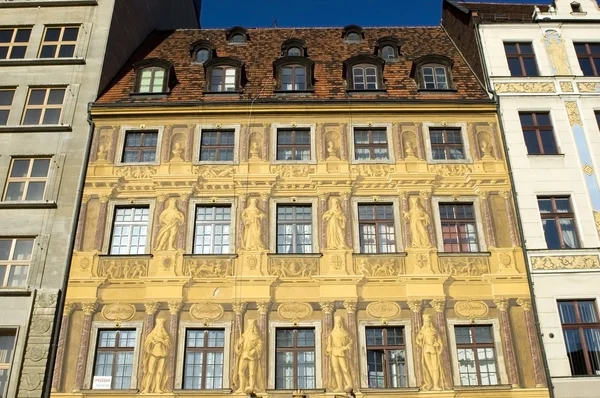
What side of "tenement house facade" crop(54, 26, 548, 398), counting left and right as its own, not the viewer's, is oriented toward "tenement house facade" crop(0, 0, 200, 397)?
right

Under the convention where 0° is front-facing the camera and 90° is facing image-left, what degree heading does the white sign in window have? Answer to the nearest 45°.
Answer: approximately 0°

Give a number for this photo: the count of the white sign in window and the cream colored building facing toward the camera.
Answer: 2

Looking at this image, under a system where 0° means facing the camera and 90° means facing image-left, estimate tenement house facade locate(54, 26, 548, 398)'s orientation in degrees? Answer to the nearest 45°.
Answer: approximately 0°
